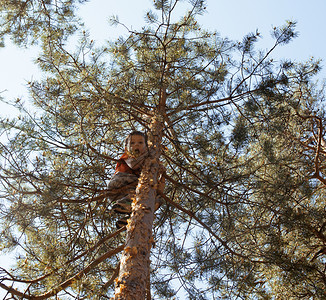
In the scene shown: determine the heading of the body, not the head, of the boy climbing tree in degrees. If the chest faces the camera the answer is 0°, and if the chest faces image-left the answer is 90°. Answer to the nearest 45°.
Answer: approximately 0°
